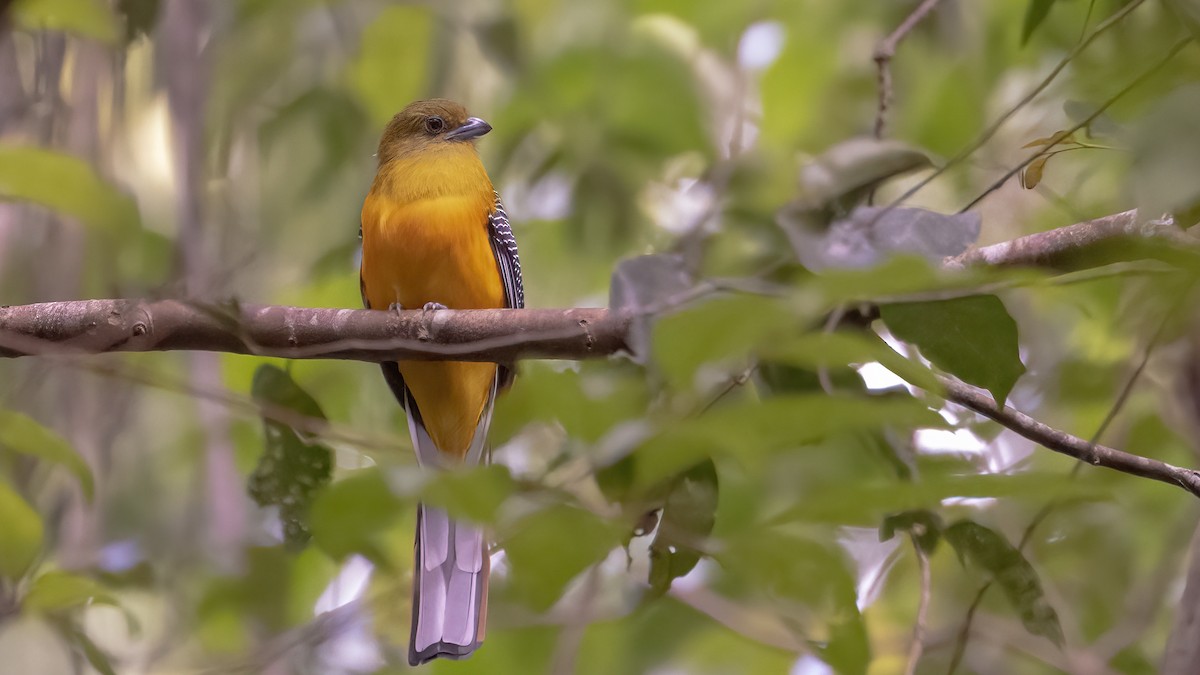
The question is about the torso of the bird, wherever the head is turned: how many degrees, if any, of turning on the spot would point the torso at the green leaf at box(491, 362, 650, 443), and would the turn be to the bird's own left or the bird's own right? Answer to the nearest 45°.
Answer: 0° — it already faces it

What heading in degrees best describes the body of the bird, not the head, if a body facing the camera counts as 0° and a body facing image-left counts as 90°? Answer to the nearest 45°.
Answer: approximately 0°
